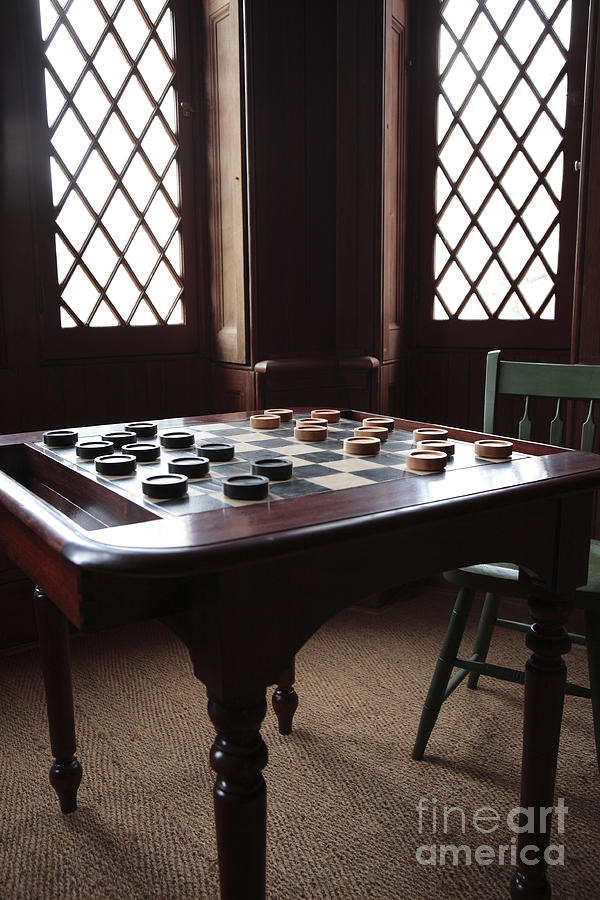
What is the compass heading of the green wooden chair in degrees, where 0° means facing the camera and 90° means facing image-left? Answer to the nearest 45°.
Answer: approximately 45°

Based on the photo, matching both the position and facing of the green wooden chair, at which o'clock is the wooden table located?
The wooden table is roughly at 11 o'clock from the green wooden chair.
